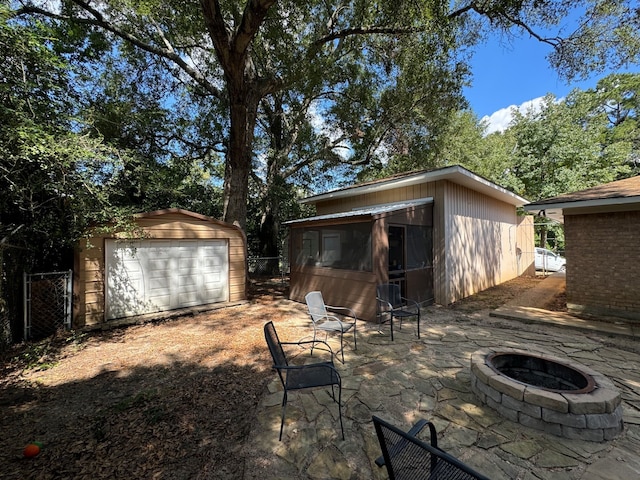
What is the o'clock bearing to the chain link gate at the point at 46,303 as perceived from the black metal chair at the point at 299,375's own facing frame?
The chain link gate is roughly at 7 o'clock from the black metal chair.

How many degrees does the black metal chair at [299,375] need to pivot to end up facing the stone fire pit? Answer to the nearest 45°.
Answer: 0° — it already faces it

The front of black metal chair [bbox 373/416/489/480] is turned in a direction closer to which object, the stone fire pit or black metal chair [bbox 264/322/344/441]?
the stone fire pit

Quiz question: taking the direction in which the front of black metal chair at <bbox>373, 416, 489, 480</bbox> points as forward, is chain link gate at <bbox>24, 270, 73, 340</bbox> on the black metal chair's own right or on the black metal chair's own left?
on the black metal chair's own left

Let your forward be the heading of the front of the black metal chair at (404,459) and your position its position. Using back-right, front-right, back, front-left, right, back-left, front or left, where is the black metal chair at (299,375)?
left

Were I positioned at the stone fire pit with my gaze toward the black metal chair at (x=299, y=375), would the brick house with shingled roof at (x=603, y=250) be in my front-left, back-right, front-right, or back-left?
back-right

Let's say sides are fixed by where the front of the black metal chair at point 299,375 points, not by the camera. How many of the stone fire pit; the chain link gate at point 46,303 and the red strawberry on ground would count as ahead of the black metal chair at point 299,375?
1

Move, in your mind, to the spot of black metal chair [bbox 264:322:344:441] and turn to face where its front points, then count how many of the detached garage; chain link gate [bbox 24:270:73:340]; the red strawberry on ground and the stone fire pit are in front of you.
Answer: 1

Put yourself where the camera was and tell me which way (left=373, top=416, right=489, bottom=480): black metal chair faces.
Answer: facing away from the viewer and to the right of the viewer

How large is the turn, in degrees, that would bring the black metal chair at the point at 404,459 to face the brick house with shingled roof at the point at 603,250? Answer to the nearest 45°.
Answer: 0° — it already faces it

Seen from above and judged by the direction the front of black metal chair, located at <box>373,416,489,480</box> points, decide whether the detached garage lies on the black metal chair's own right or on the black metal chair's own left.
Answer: on the black metal chair's own left

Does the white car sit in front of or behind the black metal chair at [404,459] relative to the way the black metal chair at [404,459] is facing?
in front

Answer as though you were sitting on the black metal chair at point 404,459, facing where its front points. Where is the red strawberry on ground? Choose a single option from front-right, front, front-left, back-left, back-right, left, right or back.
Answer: back-left

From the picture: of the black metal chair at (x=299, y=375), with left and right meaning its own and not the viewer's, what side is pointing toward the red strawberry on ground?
back

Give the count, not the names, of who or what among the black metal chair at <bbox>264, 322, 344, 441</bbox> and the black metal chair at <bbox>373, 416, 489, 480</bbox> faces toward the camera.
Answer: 0

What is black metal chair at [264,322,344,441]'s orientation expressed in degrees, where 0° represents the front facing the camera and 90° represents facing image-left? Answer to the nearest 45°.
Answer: approximately 270°
